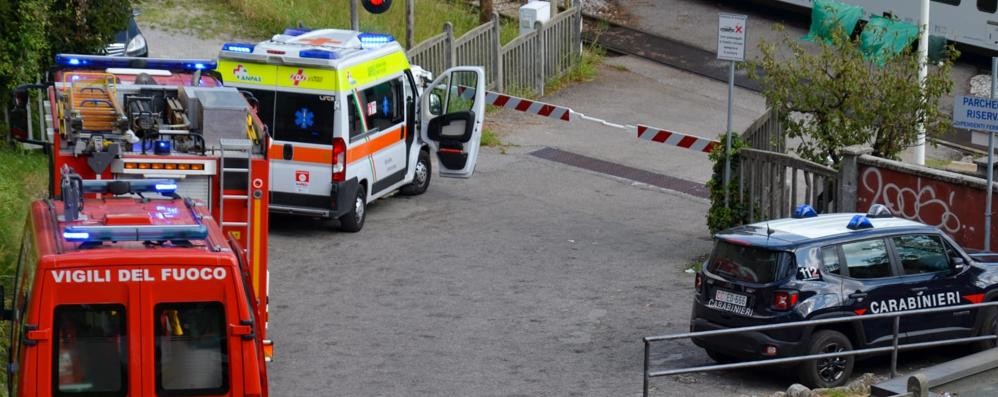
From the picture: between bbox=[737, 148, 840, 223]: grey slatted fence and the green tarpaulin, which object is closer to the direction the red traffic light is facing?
the grey slatted fence

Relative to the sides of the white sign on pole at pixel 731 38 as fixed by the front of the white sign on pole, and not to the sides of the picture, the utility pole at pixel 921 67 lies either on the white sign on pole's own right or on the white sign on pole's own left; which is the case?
on the white sign on pole's own left

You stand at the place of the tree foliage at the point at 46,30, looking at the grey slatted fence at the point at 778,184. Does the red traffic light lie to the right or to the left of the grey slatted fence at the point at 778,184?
left

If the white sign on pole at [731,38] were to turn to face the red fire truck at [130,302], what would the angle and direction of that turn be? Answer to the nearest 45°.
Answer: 0° — it already faces it
